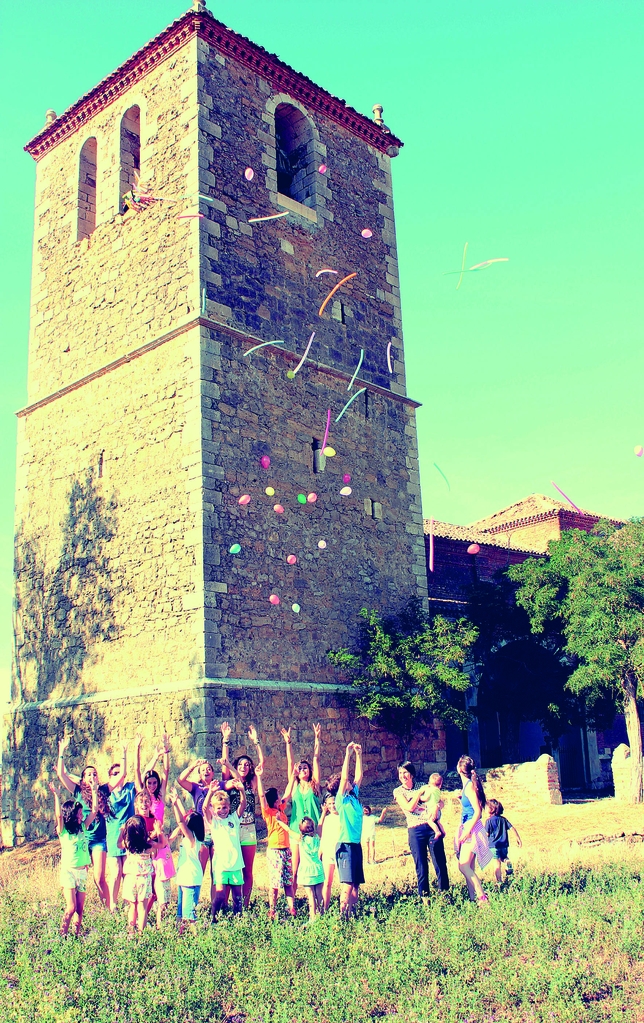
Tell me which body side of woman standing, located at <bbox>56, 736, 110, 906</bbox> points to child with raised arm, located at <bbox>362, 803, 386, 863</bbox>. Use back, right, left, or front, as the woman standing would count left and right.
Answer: left

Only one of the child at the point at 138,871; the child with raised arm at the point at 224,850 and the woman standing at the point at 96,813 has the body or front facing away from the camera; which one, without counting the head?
the child at the point at 138,871

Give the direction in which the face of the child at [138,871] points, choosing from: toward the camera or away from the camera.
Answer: away from the camera

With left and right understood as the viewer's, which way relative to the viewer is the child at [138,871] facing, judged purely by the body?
facing away from the viewer

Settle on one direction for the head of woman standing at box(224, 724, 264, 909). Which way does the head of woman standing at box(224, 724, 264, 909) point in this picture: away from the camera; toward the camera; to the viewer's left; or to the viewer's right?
toward the camera

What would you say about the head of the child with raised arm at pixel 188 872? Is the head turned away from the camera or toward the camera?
away from the camera

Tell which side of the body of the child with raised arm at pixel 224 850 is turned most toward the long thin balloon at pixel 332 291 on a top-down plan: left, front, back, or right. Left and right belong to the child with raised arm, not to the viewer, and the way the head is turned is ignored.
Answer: back

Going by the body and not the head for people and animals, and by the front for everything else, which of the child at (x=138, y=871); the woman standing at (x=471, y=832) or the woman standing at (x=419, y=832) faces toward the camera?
the woman standing at (x=419, y=832)

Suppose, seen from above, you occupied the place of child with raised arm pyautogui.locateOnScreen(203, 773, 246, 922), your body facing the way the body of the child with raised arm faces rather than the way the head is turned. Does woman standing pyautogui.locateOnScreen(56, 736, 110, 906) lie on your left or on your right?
on your right

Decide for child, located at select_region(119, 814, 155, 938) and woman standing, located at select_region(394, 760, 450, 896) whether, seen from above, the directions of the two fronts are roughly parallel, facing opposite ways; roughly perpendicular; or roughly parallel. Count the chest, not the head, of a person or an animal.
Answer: roughly parallel, facing opposite ways

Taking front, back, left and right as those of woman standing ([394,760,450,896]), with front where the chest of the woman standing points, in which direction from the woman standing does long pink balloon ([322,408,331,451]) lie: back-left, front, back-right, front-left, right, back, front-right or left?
back

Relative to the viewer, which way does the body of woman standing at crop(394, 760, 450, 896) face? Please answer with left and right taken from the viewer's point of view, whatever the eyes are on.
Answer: facing the viewer
